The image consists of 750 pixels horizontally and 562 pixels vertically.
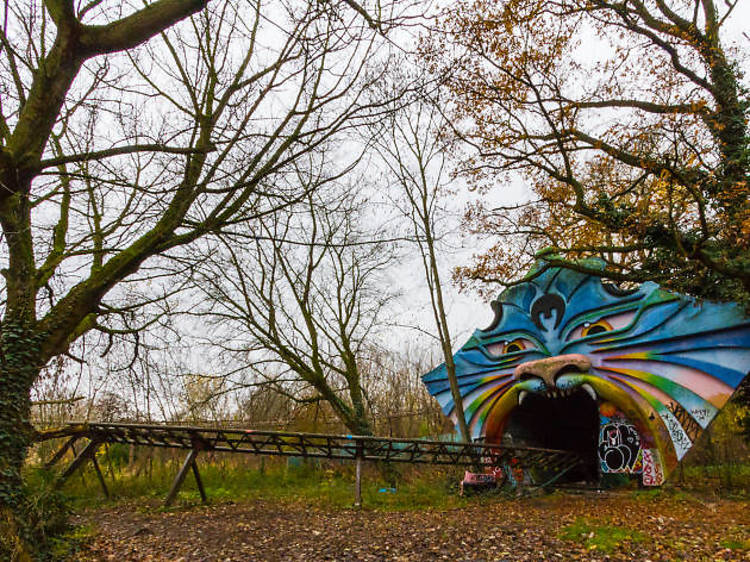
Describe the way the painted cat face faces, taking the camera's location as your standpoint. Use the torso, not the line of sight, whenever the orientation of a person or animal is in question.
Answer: facing the viewer and to the left of the viewer

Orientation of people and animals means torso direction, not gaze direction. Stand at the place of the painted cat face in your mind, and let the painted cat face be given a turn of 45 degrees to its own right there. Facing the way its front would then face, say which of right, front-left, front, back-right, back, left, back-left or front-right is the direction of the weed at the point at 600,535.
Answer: left
